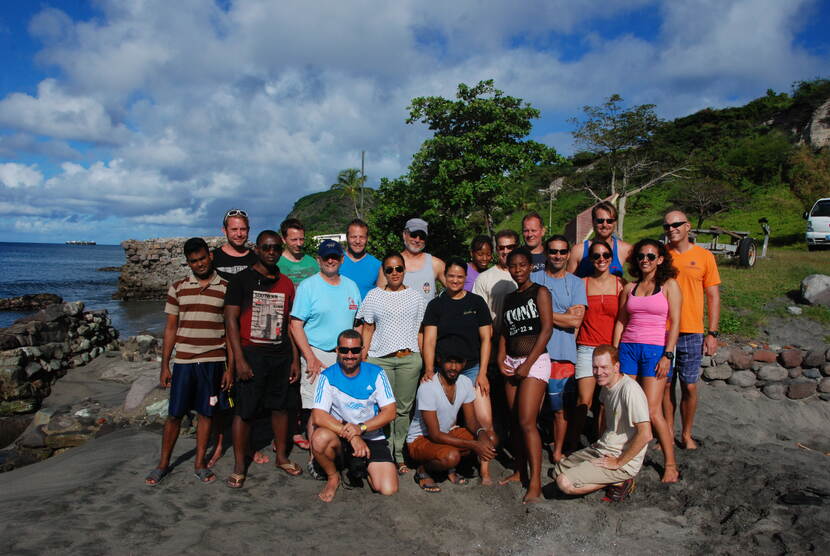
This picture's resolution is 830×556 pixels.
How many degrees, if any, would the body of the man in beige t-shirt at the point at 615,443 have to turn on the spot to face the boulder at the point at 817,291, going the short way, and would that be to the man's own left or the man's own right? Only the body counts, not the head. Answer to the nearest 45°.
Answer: approximately 180°

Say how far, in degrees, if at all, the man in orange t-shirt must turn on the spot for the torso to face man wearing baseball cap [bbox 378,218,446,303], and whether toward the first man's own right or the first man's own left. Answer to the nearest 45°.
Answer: approximately 90° to the first man's own right

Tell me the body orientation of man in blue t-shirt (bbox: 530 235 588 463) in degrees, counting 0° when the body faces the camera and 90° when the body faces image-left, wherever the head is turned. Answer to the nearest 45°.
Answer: approximately 0°

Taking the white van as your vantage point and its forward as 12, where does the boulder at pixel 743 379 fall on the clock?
The boulder is roughly at 12 o'clock from the white van.

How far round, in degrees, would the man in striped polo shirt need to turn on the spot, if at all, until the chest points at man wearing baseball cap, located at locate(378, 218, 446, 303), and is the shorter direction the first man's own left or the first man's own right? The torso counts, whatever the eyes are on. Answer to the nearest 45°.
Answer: approximately 90° to the first man's own left

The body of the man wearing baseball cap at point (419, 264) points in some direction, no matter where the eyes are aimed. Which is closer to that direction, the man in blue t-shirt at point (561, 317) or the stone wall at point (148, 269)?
the man in blue t-shirt
